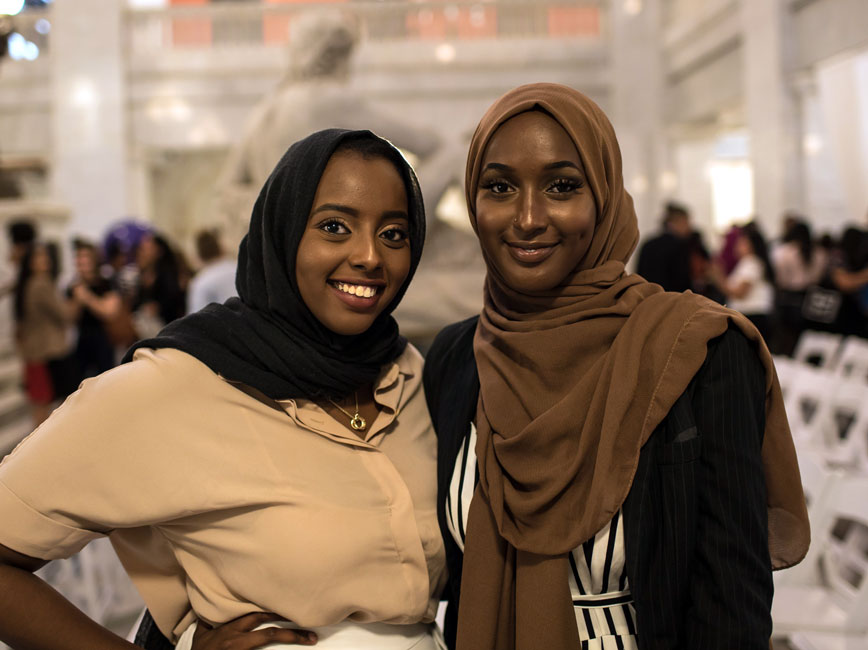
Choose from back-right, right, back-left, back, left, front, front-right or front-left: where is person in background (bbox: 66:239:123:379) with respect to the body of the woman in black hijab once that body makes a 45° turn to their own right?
back

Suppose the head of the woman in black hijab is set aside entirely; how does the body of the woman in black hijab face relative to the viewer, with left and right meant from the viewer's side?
facing the viewer and to the right of the viewer
